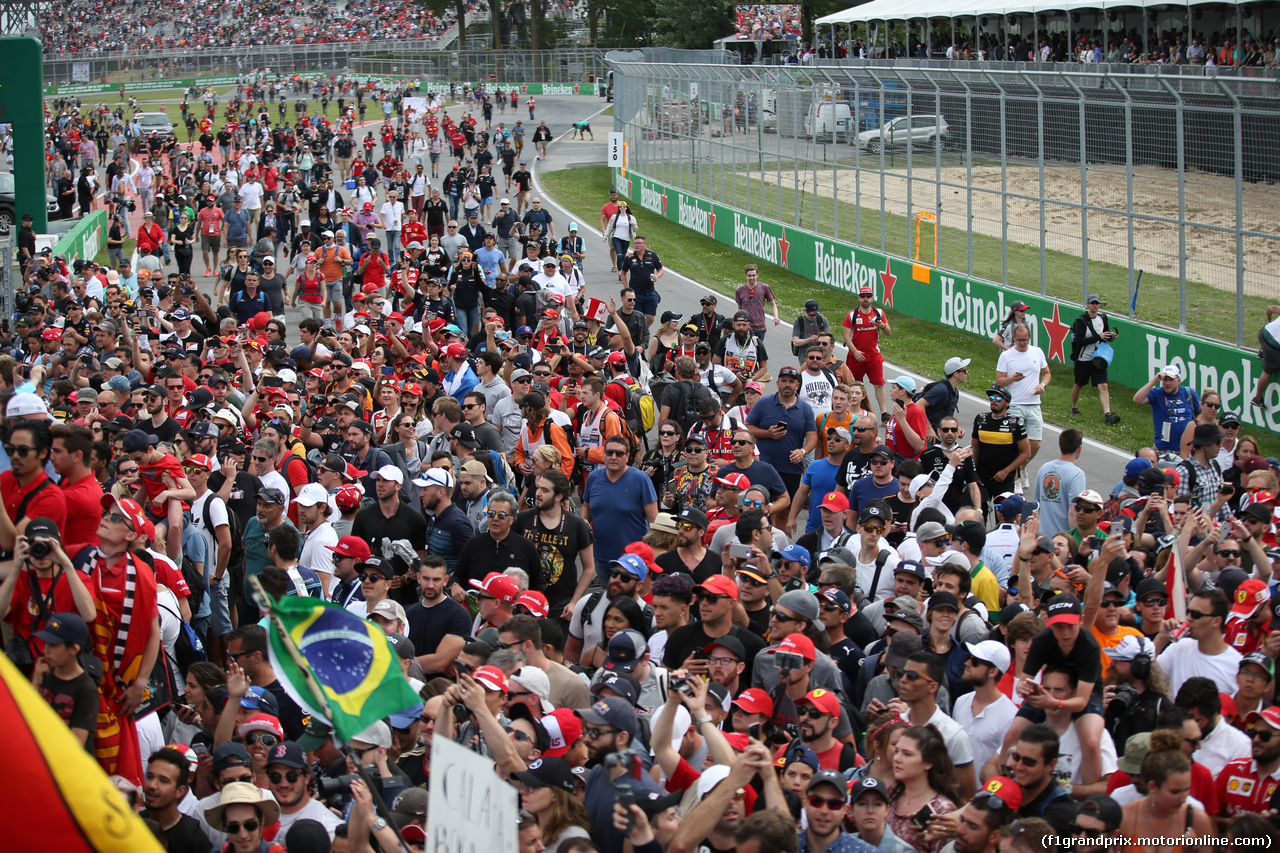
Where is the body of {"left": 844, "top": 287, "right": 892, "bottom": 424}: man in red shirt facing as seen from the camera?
toward the camera

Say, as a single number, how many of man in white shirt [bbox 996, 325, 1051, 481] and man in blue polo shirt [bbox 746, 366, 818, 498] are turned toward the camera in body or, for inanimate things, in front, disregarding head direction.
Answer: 2

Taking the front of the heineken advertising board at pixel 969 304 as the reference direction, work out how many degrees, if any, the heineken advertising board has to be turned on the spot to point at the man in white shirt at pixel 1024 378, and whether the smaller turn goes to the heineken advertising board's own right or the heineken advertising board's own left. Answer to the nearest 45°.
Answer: approximately 45° to the heineken advertising board's own left

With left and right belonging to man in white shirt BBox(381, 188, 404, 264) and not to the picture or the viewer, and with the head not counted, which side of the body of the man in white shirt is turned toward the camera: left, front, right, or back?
front

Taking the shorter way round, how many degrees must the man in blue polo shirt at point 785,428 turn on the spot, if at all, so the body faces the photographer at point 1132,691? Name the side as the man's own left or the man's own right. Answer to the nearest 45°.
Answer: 0° — they already face them

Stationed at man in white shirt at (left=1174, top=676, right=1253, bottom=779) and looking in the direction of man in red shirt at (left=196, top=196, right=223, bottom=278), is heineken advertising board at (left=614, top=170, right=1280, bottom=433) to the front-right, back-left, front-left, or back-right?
front-right

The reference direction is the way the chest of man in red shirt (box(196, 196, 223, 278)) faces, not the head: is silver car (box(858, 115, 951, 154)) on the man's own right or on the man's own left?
on the man's own left

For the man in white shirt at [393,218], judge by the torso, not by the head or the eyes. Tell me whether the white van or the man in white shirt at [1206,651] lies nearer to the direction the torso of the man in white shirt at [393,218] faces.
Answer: the man in white shirt

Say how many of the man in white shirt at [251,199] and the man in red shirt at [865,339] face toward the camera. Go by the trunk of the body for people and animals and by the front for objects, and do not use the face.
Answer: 2

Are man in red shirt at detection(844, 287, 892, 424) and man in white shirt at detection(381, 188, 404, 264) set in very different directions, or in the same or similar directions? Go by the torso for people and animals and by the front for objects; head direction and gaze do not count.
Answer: same or similar directions

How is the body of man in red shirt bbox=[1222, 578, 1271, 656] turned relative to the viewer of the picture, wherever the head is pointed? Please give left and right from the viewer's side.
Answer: facing the viewer and to the left of the viewer

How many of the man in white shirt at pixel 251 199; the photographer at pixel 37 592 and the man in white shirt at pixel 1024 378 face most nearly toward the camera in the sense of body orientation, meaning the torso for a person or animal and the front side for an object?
3
